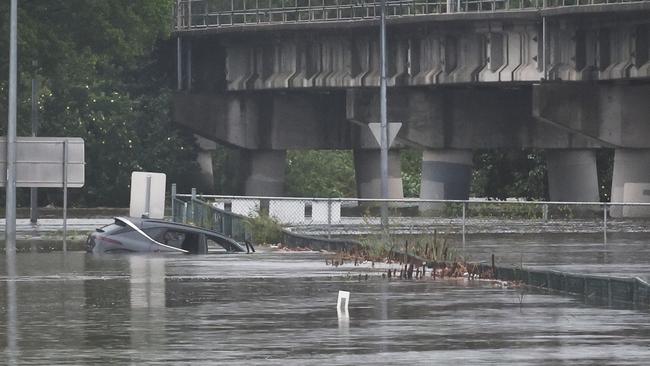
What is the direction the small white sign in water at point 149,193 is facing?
away from the camera

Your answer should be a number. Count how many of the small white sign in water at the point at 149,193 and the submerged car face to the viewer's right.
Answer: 1

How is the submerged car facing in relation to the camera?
to the viewer's right

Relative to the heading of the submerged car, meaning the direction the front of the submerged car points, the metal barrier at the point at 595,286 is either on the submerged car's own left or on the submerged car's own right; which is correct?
on the submerged car's own right

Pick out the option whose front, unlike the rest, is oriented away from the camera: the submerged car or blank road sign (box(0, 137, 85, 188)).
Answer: the blank road sign

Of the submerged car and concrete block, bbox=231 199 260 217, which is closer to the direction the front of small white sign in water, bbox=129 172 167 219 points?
the concrete block

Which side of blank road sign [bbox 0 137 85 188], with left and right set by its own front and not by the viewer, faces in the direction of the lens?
back
